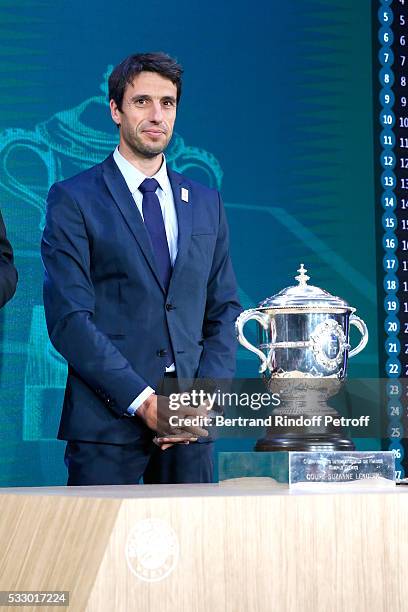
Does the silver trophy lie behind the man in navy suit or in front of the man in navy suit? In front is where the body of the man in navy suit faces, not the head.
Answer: in front

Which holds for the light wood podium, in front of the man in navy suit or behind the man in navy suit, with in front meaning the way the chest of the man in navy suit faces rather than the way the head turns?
in front

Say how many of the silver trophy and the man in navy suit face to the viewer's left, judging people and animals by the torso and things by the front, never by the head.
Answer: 0

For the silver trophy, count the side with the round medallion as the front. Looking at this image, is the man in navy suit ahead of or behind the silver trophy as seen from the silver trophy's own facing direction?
behind

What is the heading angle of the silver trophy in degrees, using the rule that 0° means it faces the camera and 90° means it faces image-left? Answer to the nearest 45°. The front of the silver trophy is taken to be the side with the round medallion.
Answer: approximately 315°

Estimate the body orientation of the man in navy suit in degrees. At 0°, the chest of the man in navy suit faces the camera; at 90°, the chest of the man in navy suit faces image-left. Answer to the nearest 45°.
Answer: approximately 315°
